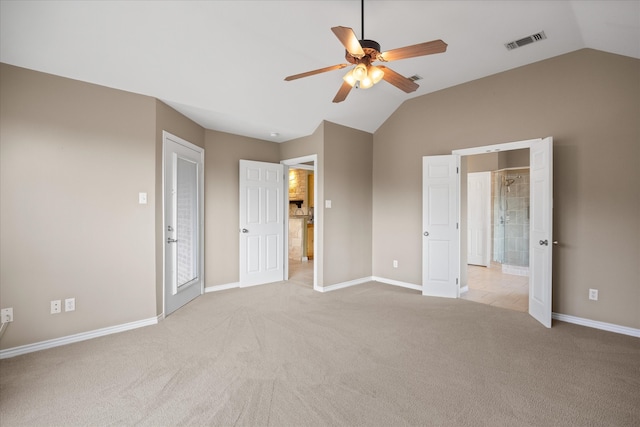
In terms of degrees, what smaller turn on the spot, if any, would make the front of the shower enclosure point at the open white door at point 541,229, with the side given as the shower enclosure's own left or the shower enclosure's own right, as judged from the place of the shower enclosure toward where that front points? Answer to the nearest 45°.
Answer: approximately 45° to the shower enclosure's own left

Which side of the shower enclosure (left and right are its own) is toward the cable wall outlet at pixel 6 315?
front

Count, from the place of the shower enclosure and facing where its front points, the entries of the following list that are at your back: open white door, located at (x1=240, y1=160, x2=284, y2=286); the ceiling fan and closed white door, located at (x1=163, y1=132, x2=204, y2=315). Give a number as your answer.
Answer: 0

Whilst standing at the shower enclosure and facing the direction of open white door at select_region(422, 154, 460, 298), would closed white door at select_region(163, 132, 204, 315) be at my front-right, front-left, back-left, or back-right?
front-right

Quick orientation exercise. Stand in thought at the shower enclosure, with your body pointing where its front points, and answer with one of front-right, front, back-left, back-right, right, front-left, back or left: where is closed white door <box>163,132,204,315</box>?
front

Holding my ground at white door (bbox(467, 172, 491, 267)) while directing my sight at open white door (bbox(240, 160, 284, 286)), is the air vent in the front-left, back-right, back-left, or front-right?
front-left

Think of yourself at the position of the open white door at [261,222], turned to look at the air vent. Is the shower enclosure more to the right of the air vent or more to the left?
left

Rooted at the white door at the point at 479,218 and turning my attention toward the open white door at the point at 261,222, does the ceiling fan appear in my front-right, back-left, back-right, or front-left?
front-left

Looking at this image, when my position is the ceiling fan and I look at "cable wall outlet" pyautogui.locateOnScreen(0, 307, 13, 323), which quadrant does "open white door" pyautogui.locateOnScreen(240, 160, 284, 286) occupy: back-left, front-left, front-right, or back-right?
front-right

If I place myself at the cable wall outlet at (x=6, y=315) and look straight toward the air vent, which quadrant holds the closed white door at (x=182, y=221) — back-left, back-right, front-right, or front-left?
front-left

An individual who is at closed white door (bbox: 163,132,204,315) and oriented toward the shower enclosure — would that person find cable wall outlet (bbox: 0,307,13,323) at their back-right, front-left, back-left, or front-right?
back-right

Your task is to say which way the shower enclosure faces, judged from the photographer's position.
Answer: facing the viewer and to the left of the viewer

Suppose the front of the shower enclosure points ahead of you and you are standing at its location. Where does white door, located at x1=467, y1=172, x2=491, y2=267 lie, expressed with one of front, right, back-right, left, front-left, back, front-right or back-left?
front-right
